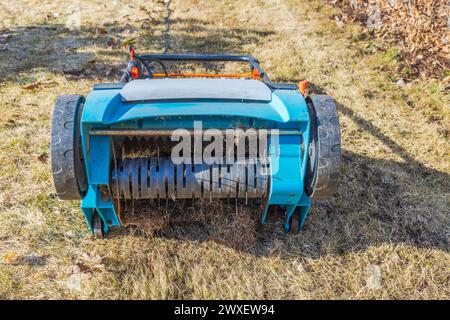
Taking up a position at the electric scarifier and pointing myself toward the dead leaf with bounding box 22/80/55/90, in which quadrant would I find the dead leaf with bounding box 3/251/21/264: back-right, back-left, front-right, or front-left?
front-left

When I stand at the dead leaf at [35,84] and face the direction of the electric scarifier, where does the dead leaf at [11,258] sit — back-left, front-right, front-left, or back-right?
front-right

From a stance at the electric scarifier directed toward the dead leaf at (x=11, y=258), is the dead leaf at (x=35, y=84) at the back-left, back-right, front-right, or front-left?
front-right

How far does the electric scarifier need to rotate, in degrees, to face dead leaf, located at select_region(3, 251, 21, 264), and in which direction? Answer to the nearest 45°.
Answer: approximately 90° to its right

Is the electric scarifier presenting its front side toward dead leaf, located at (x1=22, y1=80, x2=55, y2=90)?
no

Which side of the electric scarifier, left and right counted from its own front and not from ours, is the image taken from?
front
